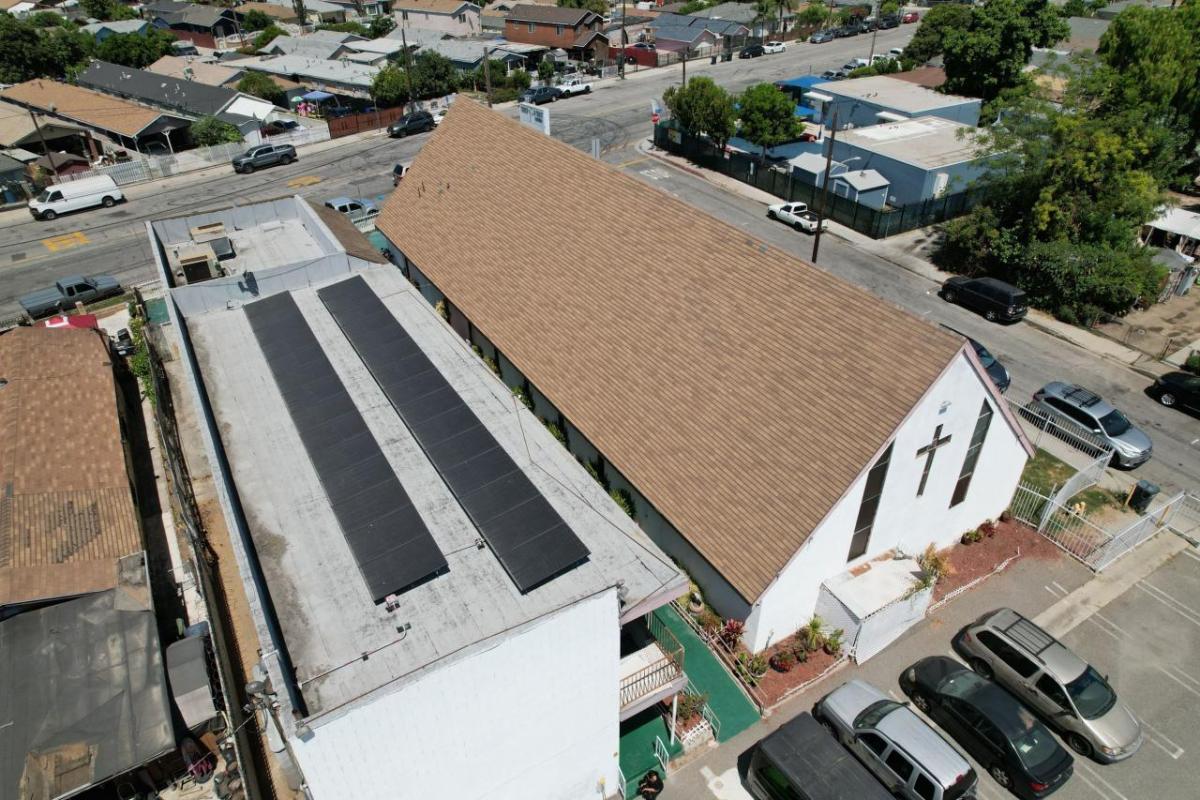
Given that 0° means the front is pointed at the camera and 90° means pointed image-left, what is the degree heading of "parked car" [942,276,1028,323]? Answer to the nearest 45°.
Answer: approximately 135°

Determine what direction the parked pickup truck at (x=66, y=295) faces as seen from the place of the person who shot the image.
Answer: facing away from the viewer and to the right of the viewer

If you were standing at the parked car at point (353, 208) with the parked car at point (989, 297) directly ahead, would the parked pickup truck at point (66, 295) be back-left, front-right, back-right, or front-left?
back-right

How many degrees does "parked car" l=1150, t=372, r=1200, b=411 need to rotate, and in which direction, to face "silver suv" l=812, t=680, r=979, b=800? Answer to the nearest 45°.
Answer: approximately 135° to its left

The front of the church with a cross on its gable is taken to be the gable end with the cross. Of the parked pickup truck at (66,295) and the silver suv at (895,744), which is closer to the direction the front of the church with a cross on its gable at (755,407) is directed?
the silver suv

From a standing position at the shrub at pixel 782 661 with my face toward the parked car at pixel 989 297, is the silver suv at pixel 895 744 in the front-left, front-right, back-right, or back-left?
back-right

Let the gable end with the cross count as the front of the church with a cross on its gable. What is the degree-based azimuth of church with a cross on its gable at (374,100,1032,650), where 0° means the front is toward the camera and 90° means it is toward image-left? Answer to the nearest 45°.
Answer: approximately 315°

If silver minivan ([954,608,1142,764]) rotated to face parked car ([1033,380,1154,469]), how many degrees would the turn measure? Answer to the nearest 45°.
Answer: approximately 135° to its left
